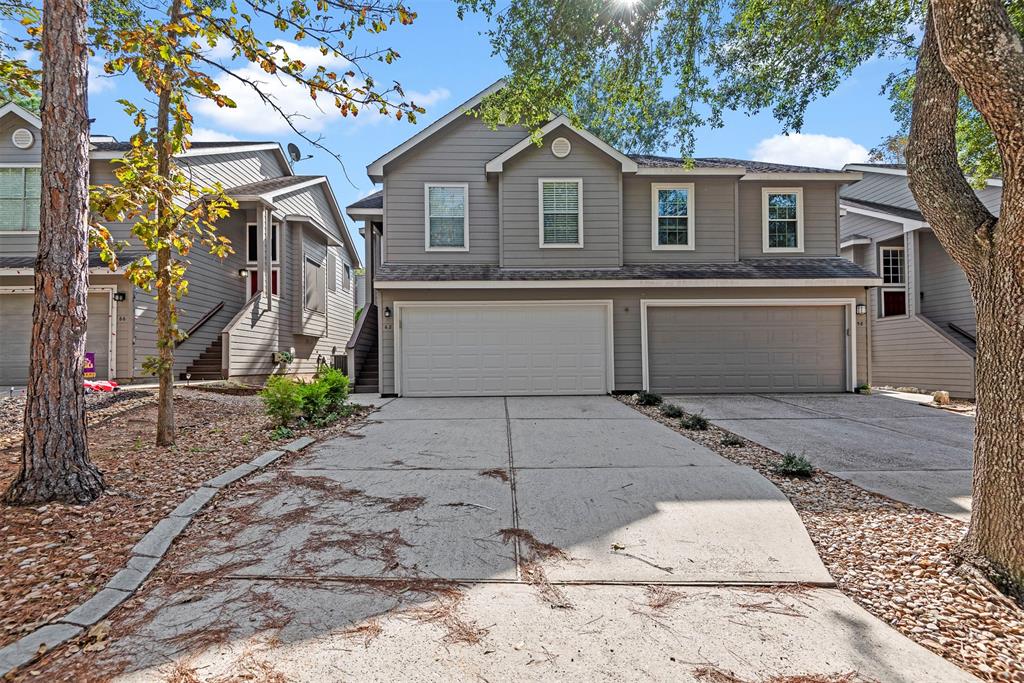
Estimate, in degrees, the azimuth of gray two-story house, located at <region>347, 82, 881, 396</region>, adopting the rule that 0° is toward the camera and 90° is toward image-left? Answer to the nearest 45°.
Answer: approximately 0°

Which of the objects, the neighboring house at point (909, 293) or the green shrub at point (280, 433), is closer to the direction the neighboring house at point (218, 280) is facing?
the green shrub

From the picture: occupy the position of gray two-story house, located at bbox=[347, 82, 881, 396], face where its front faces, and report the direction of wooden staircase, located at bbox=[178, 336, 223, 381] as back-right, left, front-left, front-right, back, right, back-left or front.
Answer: right

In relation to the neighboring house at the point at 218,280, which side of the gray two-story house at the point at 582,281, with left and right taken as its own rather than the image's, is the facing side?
right

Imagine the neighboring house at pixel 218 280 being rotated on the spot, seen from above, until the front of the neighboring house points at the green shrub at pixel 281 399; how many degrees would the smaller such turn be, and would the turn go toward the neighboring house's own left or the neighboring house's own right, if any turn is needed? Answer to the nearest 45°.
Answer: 0° — it already faces it

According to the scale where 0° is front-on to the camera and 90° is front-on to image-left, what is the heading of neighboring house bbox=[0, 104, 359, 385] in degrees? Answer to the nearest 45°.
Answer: approximately 0°

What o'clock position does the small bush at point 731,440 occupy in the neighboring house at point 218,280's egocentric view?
The small bush is roughly at 11 o'clock from the neighboring house.

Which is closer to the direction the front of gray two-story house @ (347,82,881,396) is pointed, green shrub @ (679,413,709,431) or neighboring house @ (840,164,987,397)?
the green shrub

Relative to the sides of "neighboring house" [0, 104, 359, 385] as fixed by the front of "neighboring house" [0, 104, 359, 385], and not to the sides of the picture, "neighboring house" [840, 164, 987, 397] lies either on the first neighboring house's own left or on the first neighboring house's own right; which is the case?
on the first neighboring house's own left

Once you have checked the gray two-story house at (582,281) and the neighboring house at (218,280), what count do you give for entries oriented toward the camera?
2

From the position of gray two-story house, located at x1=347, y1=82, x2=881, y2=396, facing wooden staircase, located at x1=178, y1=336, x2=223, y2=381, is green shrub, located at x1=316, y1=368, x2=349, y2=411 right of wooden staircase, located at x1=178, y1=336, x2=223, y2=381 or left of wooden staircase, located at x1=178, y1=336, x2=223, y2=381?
left

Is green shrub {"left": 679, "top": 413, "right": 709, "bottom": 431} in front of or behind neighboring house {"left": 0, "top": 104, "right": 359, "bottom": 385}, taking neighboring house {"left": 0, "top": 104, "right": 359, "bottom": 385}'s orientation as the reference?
in front
